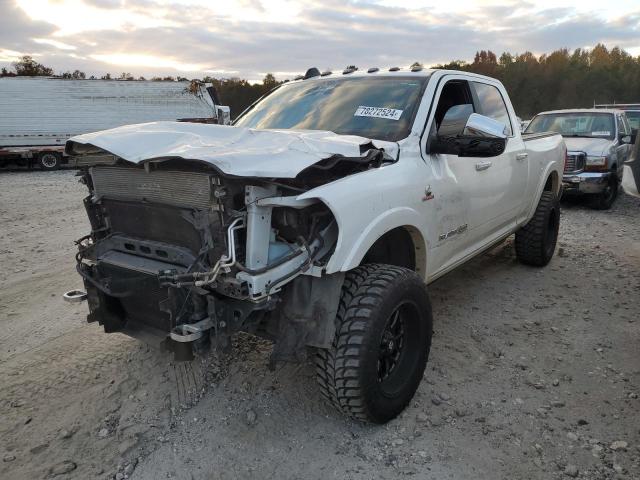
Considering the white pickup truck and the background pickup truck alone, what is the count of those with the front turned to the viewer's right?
0

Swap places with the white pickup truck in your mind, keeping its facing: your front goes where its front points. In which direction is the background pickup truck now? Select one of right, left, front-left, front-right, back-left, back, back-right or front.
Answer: back

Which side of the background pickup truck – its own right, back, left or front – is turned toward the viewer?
front

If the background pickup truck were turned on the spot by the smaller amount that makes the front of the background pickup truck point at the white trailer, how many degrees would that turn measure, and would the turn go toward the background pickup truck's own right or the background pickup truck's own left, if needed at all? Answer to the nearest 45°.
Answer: approximately 90° to the background pickup truck's own right

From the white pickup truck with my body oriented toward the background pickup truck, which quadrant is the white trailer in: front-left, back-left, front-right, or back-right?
front-left

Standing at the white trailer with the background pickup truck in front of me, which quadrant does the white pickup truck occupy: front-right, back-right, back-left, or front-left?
front-right

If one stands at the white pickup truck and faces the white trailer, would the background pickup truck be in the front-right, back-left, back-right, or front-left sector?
front-right

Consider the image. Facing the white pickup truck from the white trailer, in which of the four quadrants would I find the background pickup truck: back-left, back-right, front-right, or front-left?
front-left

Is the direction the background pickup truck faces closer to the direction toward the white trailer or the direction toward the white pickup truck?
the white pickup truck

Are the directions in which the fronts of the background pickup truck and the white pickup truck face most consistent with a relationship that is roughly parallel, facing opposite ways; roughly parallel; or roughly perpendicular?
roughly parallel

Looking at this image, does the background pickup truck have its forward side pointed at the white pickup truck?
yes

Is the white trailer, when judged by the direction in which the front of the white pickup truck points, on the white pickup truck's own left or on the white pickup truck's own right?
on the white pickup truck's own right

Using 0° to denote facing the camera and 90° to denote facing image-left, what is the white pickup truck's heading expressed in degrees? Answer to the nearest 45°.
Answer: approximately 45°
